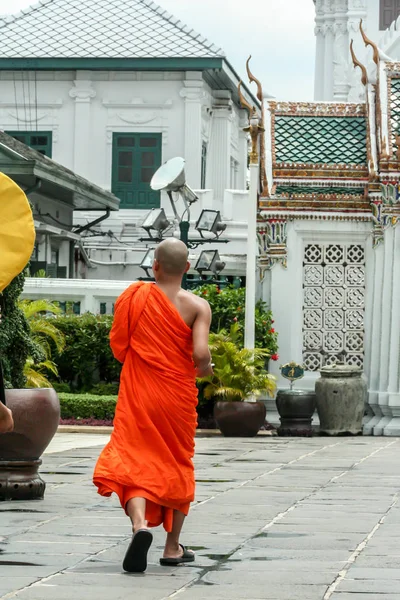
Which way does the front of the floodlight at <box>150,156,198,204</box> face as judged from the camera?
facing the viewer and to the left of the viewer

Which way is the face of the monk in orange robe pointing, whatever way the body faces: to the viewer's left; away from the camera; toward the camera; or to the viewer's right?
away from the camera

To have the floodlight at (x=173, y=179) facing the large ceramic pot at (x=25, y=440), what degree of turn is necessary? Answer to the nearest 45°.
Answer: approximately 45° to its left

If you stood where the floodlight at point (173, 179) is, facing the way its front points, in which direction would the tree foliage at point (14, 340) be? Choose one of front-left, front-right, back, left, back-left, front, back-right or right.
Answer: front-left

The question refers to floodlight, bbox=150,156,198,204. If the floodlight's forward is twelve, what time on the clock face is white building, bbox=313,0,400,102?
The white building is roughly at 5 o'clock from the floodlight.
